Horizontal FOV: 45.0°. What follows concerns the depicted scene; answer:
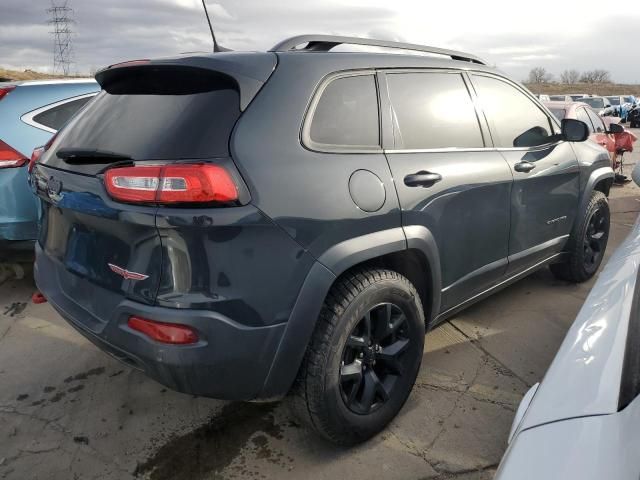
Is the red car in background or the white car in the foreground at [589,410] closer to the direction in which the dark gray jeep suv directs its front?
the red car in background

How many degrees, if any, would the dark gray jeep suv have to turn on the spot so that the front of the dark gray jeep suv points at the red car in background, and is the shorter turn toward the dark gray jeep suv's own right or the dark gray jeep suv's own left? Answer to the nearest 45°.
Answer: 0° — it already faces it

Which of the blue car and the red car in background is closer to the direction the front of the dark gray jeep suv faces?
the red car in background

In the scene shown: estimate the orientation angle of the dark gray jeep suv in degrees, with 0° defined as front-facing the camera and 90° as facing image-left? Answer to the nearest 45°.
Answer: approximately 225°

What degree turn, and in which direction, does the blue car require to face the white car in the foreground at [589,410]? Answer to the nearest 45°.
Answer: approximately 135° to its right

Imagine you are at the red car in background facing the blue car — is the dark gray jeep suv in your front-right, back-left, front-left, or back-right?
front-left

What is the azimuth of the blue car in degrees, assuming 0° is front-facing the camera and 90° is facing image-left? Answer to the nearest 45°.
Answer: approximately 225°

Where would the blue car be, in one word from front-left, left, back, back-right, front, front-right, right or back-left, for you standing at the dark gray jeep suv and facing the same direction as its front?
left

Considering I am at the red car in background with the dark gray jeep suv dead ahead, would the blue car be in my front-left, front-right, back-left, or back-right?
front-right

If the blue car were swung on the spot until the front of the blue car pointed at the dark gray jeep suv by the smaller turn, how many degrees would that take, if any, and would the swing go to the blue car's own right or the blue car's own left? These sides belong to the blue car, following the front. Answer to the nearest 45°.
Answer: approximately 135° to the blue car's own right

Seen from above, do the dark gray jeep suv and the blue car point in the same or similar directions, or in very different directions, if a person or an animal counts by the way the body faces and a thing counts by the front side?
same or similar directions

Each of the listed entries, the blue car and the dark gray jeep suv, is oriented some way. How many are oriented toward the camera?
0
